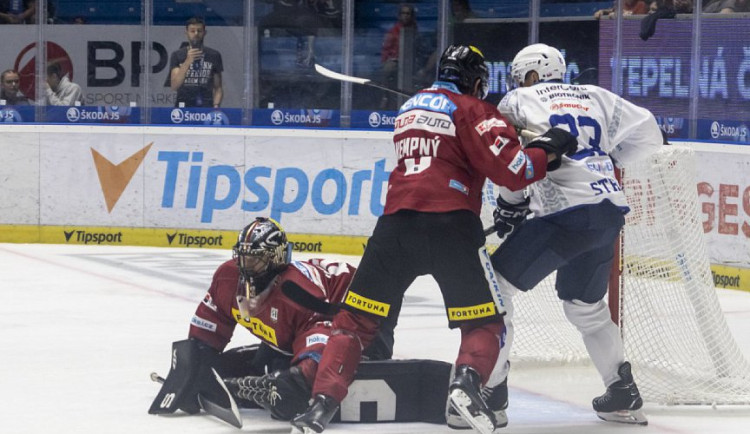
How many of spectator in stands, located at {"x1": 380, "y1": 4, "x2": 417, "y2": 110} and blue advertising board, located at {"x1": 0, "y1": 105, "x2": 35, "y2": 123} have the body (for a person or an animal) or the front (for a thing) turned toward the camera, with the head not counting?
2

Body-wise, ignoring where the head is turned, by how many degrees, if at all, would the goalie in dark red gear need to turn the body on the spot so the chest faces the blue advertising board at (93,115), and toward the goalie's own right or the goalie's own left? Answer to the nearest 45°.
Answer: approximately 135° to the goalie's own right

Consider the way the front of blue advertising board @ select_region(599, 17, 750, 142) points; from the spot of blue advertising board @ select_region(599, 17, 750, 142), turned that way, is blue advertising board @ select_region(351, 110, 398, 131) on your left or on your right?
on your right

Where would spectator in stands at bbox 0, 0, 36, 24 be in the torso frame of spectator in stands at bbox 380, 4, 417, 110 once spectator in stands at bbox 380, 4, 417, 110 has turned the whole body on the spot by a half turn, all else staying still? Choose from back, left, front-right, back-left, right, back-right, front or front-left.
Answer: left

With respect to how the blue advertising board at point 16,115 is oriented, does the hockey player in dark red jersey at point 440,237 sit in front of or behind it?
in front

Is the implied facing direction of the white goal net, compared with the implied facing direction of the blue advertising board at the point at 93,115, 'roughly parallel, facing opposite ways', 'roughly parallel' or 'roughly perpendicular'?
roughly perpendicular

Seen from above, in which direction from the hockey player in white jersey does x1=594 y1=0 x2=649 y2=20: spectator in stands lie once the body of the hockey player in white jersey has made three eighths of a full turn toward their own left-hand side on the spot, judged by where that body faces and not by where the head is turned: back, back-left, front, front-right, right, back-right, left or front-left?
back

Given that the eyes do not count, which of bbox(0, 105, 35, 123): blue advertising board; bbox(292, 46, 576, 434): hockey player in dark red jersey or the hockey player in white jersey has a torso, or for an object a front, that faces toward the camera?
the blue advertising board

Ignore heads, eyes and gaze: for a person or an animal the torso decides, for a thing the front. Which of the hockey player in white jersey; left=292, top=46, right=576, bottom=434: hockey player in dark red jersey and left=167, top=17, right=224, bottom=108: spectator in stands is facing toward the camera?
the spectator in stands

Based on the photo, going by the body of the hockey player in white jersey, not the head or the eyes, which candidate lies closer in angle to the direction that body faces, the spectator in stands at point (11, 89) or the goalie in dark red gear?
the spectator in stands

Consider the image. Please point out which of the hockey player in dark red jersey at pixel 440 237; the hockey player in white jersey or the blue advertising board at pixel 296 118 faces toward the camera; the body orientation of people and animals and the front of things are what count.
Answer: the blue advertising board

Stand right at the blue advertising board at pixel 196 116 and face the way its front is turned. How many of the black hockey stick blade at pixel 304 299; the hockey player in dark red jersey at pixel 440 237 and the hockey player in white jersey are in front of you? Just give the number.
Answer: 3

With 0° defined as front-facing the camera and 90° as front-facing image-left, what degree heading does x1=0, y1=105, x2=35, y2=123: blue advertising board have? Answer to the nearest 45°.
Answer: approximately 0°

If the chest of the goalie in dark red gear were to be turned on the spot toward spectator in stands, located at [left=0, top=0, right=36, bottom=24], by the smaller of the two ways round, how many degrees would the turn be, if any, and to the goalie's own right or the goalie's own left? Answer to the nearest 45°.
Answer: approximately 135° to the goalie's own right
